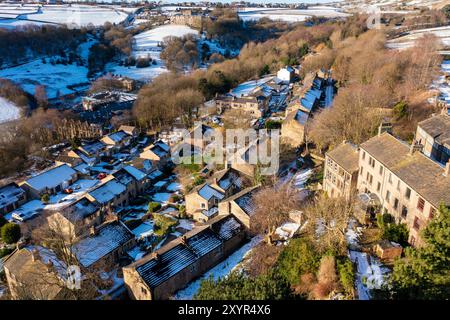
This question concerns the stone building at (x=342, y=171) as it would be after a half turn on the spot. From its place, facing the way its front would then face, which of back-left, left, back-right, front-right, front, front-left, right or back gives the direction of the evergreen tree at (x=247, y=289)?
back-right

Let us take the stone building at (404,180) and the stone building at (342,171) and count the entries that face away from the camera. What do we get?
0

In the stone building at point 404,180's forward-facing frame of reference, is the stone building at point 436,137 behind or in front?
behind

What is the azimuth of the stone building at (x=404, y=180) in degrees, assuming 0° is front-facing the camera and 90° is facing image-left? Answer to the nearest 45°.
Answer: approximately 45°

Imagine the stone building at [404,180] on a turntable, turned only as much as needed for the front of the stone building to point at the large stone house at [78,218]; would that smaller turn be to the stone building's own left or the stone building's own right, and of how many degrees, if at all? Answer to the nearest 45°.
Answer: approximately 45° to the stone building's own right

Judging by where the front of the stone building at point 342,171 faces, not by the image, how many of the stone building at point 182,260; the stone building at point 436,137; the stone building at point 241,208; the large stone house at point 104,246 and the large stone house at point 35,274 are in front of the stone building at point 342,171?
4

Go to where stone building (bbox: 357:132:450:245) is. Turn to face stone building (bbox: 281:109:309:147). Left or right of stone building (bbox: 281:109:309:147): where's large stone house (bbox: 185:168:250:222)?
left

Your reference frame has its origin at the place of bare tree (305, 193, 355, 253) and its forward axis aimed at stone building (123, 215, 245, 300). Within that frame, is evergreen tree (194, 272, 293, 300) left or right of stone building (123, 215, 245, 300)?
left

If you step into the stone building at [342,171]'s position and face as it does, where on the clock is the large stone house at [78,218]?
The large stone house is roughly at 1 o'clock from the stone building.

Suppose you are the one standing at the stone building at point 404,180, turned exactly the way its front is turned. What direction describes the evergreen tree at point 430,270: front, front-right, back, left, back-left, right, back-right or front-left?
front-left

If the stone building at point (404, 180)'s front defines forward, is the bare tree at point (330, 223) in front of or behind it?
in front

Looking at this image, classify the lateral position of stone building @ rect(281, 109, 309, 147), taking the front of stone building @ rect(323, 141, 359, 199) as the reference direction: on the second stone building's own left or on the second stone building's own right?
on the second stone building's own right

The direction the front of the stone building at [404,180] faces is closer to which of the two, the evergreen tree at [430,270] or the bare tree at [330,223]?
the bare tree

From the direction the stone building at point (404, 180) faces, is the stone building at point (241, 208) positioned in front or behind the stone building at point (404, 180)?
in front

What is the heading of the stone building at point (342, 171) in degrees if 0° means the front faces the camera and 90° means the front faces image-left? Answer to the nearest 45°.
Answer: approximately 45°

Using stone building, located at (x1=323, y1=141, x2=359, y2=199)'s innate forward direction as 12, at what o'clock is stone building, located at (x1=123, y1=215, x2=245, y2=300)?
stone building, located at (x1=123, y1=215, x2=245, y2=300) is roughly at 12 o'clock from stone building, located at (x1=323, y1=141, x2=359, y2=199).
